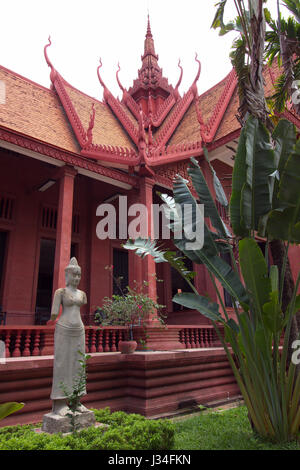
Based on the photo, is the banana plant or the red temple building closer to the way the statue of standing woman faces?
the banana plant

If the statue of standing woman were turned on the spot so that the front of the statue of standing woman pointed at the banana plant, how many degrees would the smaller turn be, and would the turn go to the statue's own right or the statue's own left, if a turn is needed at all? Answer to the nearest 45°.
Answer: approximately 45° to the statue's own left

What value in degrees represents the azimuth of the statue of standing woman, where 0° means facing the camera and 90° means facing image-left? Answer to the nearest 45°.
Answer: approximately 315°

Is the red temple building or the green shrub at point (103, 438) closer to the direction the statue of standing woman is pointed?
the green shrub
